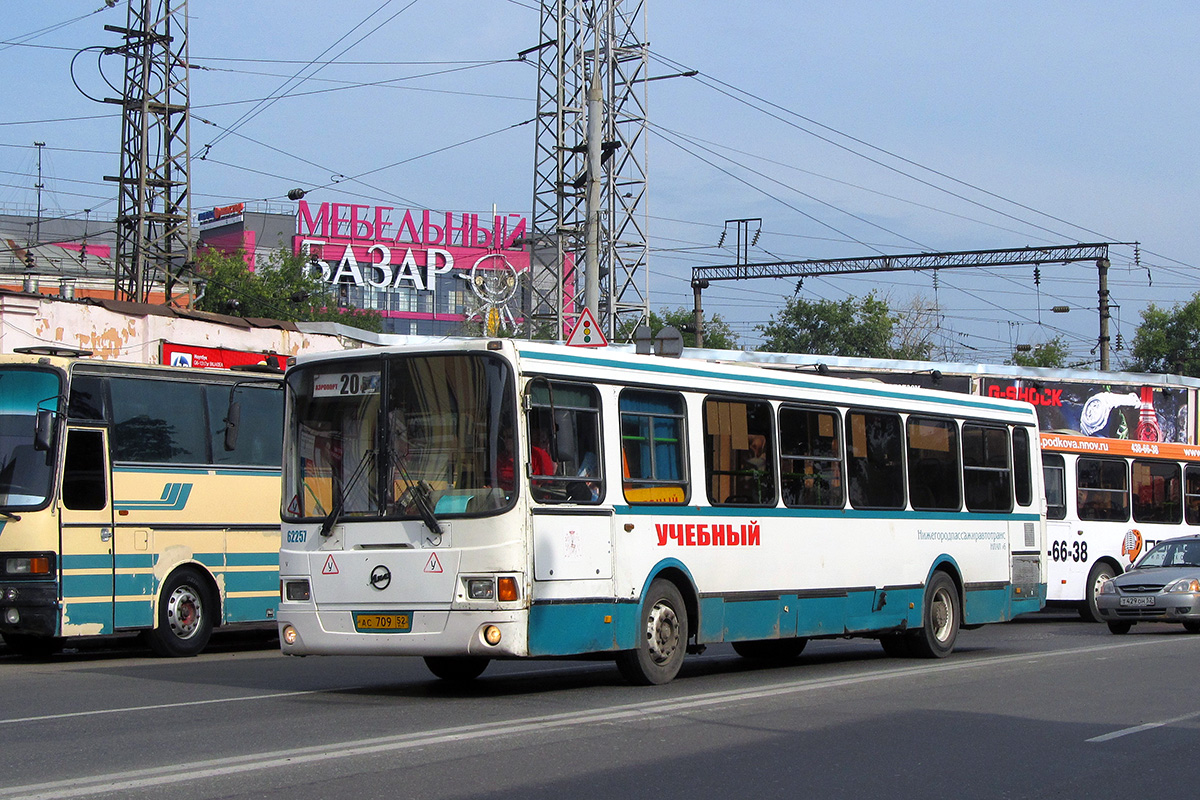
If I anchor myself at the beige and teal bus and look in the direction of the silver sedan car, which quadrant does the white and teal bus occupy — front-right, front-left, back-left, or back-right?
front-right

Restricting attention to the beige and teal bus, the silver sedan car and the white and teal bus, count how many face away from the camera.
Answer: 0

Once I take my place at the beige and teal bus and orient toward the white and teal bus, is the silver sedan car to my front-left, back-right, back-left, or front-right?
front-left

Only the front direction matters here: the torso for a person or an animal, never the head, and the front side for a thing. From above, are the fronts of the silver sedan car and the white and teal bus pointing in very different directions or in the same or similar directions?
same or similar directions

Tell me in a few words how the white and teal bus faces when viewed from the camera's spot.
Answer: facing the viewer and to the left of the viewer

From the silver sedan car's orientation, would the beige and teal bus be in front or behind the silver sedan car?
in front

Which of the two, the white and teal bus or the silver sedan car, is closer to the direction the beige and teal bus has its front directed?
the white and teal bus

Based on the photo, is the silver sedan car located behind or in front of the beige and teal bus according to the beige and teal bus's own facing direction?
behind

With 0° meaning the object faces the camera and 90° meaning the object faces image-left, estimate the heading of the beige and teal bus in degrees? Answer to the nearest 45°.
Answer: approximately 45°

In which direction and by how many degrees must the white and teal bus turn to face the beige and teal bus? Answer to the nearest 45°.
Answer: approximately 90° to its right

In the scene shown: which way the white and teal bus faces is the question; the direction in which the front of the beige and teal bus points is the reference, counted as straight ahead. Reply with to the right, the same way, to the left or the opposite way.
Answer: the same way

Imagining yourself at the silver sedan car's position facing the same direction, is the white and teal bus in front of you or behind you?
in front

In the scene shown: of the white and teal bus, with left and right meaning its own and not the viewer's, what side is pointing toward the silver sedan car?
back
